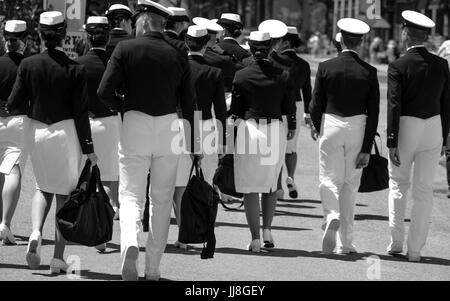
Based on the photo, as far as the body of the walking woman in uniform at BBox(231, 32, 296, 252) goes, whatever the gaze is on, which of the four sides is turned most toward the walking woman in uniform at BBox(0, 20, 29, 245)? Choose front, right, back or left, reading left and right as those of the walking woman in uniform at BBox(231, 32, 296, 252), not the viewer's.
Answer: left

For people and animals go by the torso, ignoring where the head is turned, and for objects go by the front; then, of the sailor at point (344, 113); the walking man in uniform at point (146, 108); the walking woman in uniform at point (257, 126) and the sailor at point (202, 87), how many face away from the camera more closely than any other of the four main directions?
4

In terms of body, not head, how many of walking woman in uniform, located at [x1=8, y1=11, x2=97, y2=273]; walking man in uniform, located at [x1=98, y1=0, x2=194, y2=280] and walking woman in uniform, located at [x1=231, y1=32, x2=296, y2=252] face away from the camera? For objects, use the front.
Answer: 3

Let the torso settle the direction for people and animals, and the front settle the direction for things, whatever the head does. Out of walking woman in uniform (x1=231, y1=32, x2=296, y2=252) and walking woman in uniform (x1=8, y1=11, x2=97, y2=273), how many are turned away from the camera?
2

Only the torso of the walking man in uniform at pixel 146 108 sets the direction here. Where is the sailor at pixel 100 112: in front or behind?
in front

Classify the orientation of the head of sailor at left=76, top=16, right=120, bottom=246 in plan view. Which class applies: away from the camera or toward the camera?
away from the camera

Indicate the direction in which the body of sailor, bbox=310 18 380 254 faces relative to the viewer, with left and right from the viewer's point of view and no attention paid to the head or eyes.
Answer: facing away from the viewer

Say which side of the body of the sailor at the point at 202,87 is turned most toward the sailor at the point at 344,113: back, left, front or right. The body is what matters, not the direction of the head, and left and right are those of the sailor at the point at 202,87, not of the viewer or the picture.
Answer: right

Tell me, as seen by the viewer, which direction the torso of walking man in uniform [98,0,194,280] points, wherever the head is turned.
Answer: away from the camera

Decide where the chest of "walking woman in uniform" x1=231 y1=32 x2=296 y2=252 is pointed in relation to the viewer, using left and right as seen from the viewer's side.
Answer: facing away from the viewer

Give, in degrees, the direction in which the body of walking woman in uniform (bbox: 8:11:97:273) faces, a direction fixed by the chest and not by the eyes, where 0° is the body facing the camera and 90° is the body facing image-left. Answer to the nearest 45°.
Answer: approximately 180°

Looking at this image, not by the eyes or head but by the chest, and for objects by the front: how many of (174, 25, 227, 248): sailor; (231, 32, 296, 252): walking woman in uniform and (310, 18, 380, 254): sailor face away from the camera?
3

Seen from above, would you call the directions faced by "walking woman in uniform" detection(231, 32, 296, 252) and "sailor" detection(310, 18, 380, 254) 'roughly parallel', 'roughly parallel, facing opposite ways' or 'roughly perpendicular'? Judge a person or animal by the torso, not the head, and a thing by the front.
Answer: roughly parallel

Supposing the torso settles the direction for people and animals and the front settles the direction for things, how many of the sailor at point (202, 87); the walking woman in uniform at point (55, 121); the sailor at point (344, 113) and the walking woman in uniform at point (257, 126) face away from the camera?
4

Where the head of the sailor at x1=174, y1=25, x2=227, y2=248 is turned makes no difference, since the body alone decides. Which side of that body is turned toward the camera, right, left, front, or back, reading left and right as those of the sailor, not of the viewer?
back

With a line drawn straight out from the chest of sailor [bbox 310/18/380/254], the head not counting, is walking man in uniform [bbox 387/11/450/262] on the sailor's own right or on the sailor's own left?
on the sailor's own right

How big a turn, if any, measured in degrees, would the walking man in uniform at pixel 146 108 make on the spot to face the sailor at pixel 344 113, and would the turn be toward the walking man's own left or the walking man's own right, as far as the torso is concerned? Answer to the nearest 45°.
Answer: approximately 45° to the walking man's own right
